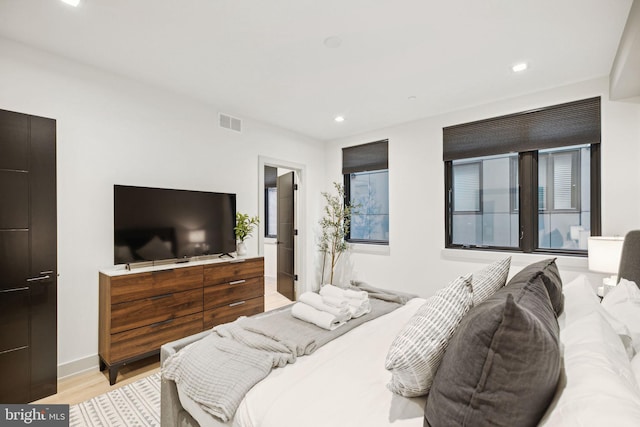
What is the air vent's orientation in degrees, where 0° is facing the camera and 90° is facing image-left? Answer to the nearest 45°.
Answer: approximately 315°

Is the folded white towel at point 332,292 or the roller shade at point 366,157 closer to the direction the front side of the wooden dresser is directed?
the folded white towel

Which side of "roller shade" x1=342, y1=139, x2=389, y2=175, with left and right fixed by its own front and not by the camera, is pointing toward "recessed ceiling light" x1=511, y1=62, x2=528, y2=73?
left

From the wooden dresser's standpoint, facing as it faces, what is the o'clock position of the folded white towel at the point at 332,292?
The folded white towel is roughly at 12 o'clock from the wooden dresser.

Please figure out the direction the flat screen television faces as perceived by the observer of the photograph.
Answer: facing the viewer and to the right of the viewer

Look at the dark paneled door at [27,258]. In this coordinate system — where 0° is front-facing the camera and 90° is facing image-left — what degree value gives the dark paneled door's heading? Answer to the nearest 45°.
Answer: approximately 315°

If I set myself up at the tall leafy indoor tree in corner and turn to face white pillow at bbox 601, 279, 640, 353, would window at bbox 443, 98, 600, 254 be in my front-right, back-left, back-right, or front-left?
front-left

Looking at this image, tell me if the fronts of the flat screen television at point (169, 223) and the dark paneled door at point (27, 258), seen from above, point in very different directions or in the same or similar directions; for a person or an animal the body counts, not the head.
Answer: same or similar directions

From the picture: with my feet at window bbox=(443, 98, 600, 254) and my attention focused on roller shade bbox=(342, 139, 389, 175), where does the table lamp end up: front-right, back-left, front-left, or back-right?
back-left

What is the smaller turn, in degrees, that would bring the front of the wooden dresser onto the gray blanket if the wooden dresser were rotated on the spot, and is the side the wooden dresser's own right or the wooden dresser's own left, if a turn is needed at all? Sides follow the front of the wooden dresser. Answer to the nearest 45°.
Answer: approximately 45° to the wooden dresser's own right

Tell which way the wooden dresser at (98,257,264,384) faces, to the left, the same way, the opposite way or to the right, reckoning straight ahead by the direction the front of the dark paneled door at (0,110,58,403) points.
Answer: the same way

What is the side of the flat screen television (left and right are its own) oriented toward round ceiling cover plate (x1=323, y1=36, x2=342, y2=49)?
front

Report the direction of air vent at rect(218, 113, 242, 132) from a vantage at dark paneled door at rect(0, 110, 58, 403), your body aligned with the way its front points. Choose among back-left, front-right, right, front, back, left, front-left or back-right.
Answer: front-left
